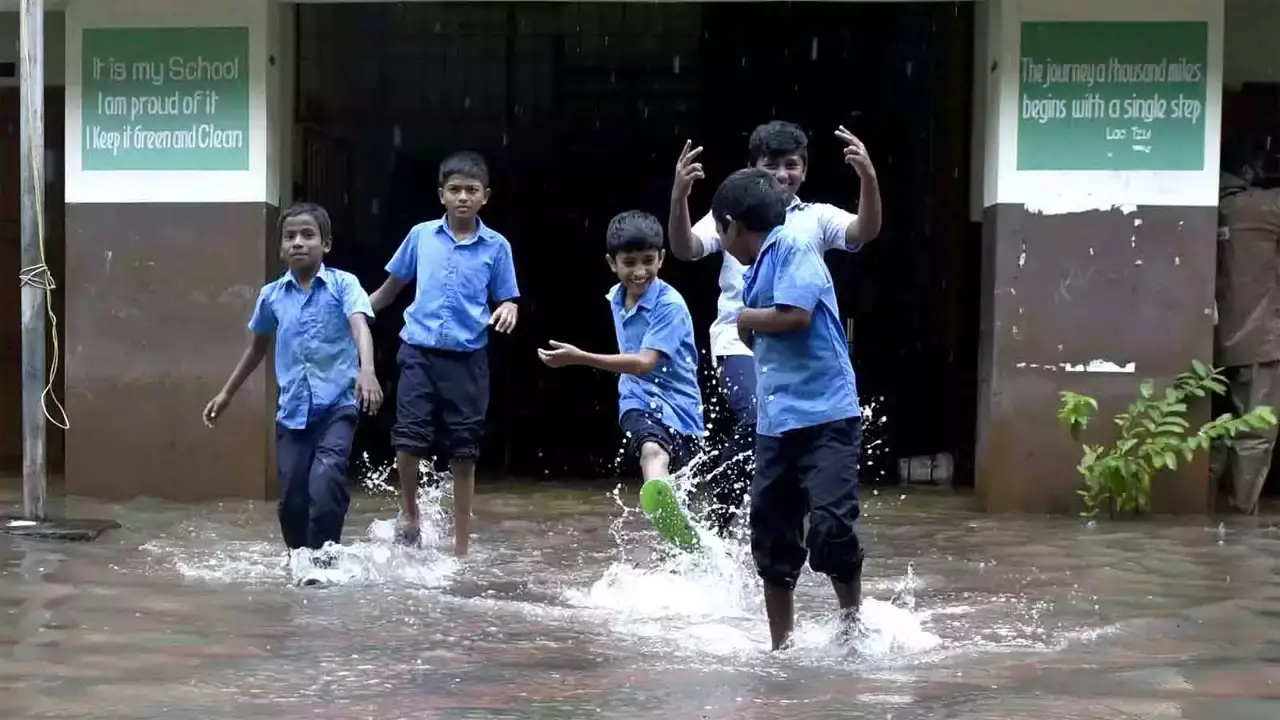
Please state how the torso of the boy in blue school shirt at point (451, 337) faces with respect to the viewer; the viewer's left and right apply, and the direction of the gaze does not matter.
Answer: facing the viewer

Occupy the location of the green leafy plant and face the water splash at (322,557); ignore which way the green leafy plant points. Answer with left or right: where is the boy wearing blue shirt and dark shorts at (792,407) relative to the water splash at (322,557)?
left

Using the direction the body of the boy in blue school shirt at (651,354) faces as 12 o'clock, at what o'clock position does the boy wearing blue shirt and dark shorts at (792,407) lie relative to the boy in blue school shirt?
The boy wearing blue shirt and dark shorts is roughly at 10 o'clock from the boy in blue school shirt.

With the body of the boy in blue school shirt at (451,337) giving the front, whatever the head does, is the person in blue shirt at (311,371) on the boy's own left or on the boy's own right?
on the boy's own right

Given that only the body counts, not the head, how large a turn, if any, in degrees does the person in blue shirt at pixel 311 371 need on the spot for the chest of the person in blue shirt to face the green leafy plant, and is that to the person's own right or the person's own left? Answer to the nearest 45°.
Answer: approximately 90° to the person's own left

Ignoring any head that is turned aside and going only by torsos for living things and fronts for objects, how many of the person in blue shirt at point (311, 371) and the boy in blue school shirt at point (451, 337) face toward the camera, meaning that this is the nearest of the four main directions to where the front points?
2

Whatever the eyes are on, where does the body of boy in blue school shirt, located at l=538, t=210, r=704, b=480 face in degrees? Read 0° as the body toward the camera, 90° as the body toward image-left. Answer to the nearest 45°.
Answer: approximately 45°

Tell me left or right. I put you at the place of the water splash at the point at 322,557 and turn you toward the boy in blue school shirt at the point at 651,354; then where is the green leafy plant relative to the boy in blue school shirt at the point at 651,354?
left

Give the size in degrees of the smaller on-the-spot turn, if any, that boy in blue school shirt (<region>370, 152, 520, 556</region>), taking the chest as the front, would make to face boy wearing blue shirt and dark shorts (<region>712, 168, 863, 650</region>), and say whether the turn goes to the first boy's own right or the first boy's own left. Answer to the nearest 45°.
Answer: approximately 45° to the first boy's own left

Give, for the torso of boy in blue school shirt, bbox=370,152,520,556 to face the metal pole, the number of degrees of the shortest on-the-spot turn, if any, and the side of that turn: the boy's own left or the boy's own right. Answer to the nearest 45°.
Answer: approximately 135° to the boy's own right

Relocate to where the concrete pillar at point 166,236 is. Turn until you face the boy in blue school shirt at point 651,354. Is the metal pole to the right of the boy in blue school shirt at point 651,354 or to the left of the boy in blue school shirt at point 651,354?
right

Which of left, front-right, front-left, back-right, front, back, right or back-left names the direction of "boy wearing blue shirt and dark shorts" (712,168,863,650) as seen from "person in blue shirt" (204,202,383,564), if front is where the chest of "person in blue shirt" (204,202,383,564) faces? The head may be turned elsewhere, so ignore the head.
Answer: front-left
